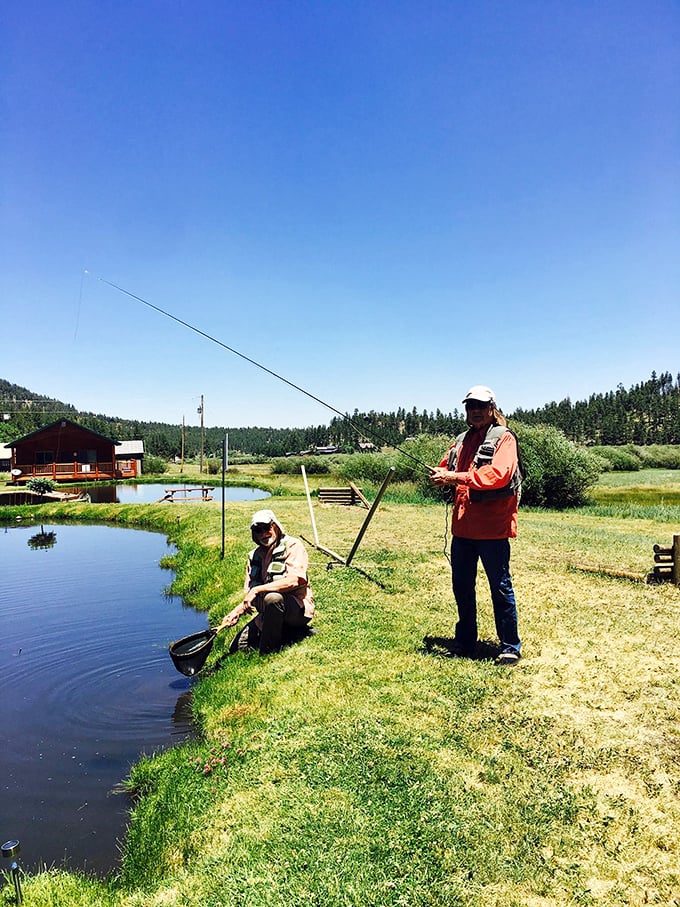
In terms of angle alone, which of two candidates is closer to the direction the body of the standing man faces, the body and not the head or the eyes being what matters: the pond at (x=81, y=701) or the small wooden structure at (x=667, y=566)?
the pond

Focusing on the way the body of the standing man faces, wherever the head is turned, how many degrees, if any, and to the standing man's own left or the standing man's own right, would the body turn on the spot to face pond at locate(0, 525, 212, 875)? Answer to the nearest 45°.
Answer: approximately 45° to the standing man's own right

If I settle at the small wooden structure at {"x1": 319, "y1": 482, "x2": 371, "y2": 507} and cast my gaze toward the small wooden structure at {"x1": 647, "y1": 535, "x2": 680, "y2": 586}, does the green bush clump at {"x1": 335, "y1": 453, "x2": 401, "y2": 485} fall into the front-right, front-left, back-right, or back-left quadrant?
back-left

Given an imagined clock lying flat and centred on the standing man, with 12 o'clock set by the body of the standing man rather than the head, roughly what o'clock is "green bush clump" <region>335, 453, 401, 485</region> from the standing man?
The green bush clump is roughly at 4 o'clock from the standing man.

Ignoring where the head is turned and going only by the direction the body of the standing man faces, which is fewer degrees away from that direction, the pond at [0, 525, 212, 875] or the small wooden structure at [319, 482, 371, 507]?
the pond

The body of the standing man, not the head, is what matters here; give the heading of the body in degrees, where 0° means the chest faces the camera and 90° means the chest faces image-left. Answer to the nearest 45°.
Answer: approximately 45°

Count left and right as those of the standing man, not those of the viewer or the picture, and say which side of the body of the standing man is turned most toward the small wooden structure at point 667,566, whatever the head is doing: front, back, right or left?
back

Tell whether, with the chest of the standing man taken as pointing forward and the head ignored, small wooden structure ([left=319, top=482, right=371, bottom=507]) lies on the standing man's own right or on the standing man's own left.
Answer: on the standing man's own right
